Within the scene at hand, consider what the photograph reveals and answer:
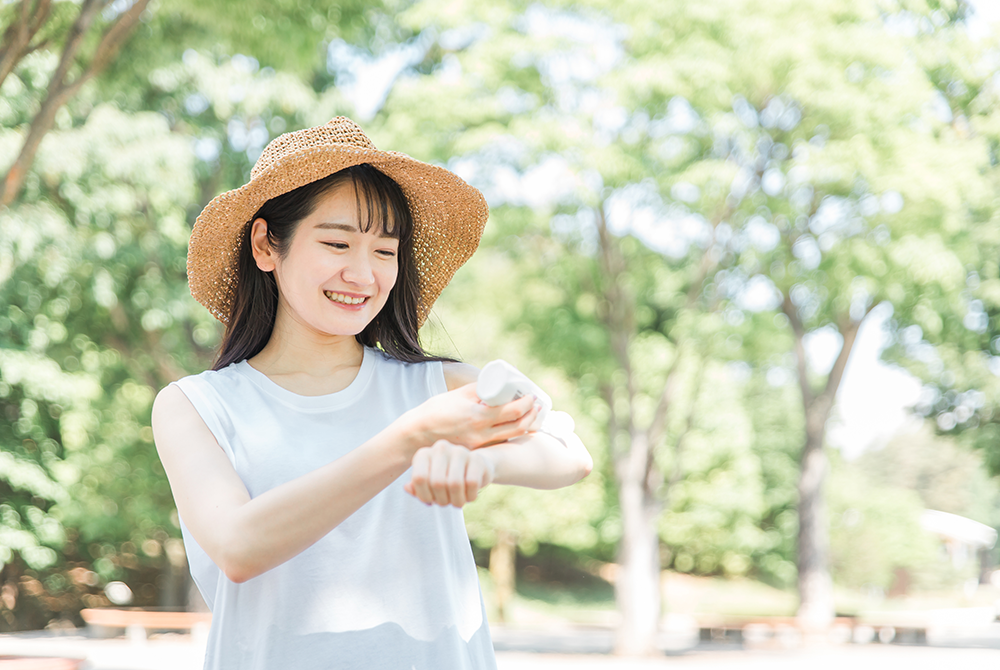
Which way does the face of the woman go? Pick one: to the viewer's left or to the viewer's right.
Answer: to the viewer's right

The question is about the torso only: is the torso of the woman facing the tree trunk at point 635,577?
no

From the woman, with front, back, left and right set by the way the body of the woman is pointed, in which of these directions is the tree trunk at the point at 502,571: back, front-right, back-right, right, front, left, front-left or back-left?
back

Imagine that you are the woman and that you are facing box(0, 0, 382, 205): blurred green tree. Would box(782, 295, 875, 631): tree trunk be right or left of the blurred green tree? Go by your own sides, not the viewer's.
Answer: right

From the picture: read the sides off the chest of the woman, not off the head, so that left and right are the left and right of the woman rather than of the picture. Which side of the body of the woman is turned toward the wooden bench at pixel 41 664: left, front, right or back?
back

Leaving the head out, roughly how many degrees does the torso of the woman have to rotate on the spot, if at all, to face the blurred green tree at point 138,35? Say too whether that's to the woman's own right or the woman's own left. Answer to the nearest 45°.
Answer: approximately 180°

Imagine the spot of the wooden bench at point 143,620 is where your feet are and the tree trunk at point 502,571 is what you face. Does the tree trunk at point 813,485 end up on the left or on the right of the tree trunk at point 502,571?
right

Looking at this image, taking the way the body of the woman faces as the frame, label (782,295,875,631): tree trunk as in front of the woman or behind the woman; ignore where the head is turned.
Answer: behind

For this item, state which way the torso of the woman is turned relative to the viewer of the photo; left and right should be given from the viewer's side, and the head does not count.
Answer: facing the viewer
